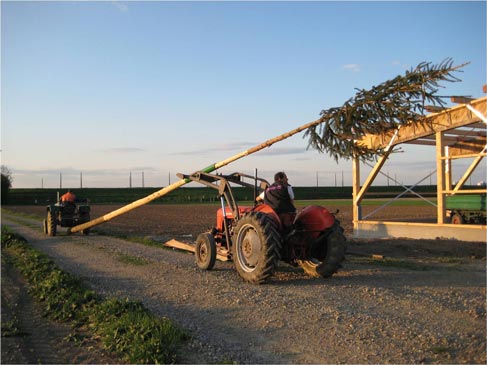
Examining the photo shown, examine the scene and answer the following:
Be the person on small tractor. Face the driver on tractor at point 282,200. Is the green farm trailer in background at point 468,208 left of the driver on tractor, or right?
left

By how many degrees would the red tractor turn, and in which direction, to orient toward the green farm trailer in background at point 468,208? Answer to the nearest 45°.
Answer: approximately 90° to its right

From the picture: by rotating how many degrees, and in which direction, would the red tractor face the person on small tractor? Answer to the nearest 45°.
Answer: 0° — it already faces them

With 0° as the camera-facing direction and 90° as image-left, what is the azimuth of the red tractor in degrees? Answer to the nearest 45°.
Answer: approximately 135°

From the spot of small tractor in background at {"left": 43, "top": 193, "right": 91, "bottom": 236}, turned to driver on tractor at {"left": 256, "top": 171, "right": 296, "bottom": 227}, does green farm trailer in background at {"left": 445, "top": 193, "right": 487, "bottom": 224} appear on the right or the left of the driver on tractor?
left

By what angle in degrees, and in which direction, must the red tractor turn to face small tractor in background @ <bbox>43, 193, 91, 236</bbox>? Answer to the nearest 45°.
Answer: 0° — it already faces it
